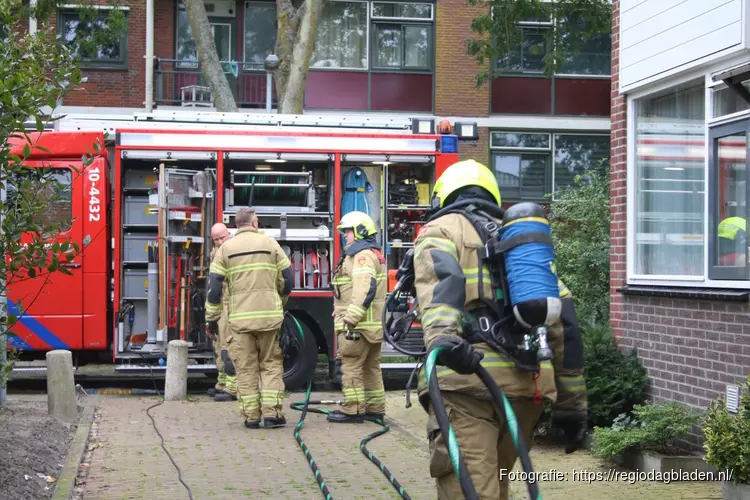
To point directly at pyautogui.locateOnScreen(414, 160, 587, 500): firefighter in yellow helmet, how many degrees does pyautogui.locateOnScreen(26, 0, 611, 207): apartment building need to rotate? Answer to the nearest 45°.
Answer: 0° — it already faces them

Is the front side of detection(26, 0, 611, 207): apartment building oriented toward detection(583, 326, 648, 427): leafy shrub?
yes

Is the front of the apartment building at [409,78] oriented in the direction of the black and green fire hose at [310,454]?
yes

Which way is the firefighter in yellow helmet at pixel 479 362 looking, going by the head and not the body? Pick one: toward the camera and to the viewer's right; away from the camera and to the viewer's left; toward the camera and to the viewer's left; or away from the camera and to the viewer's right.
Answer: away from the camera and to the viewer's left

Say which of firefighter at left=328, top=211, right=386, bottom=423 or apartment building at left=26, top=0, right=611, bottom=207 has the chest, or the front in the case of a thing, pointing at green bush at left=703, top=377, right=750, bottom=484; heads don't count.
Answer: the apartment building

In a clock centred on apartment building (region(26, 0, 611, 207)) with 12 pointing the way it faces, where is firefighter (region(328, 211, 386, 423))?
The firefighter is roughly at 12 o'clock from the apartment building.

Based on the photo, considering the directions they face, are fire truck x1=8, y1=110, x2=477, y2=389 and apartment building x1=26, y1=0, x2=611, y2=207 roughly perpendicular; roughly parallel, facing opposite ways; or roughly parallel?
roughly perpendicular

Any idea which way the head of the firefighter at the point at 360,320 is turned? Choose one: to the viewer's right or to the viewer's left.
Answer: to the viewer's left

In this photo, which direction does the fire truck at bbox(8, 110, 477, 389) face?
to the viewer's left
